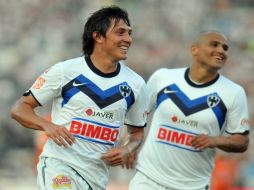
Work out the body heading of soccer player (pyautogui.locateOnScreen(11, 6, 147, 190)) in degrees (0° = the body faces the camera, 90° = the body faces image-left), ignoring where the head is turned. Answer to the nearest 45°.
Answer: approximately 315°

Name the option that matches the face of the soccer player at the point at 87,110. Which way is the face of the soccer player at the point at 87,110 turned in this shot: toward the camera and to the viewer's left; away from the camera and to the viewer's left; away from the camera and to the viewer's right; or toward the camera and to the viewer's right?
toward the camera and to the viewer's right

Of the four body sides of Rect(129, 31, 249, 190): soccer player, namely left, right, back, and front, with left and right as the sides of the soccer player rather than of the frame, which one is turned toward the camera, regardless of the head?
front
